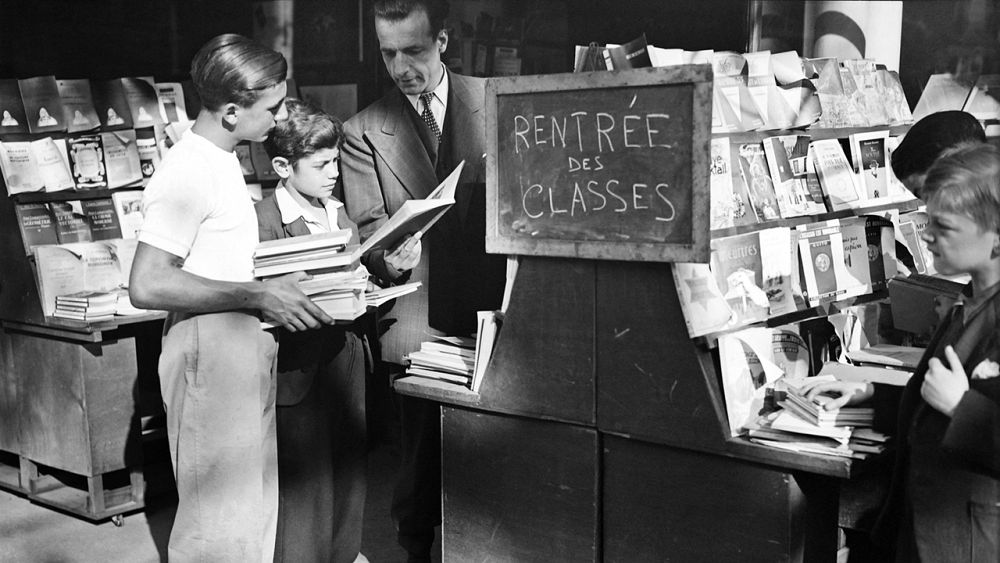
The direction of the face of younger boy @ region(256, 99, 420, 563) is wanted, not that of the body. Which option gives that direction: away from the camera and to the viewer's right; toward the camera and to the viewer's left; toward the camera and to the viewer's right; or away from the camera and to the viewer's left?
toward the camera and to the viewer's right

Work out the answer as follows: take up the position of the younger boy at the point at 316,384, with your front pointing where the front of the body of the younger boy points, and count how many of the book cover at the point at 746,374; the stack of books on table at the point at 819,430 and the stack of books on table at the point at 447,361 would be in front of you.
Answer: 3

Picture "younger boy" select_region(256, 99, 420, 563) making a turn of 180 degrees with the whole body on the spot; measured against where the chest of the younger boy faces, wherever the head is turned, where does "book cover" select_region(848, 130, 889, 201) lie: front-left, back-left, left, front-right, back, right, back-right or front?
back-right

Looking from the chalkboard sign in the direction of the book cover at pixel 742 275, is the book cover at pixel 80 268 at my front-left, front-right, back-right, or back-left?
back-left

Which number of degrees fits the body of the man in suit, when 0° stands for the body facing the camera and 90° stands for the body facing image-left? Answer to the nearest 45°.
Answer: approximately 0°
